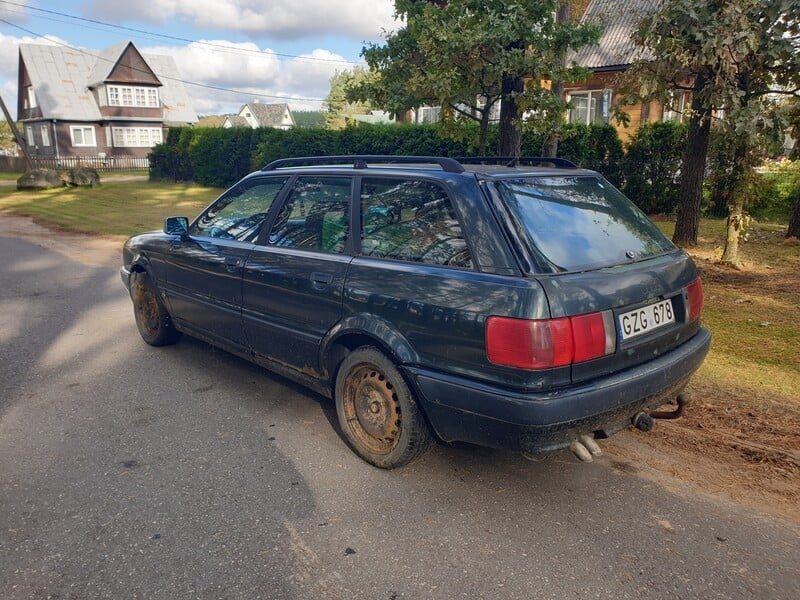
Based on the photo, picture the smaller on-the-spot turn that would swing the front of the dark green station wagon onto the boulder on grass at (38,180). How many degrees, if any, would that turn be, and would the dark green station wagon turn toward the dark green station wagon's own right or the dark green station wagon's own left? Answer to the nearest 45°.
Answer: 0° — it already faces it

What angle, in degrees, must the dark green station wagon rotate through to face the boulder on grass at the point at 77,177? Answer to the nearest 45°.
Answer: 0° — it already faces it

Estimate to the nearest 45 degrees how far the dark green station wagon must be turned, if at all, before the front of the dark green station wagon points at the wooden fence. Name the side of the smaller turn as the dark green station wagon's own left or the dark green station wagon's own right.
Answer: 0° — it already faces it

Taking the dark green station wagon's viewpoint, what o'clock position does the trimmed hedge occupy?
The trimmed hedge is roughly at 1 o'clock from the dark green station wagon.

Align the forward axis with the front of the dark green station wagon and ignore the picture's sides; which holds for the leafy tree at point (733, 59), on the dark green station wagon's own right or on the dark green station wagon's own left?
on the dark green station wagon's own right

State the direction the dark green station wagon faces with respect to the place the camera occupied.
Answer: facing away from the viewer and to the left of the viewer
